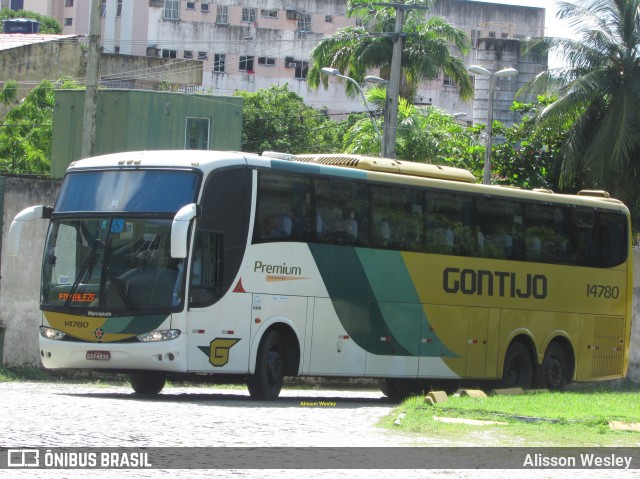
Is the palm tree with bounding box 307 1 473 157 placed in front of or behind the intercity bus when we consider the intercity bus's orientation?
behind

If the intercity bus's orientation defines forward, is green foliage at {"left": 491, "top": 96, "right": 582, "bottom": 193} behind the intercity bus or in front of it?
behind

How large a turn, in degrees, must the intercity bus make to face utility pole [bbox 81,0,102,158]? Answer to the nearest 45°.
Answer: approximately 90° to its right

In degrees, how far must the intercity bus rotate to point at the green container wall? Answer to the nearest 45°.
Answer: approximately 135° to its right

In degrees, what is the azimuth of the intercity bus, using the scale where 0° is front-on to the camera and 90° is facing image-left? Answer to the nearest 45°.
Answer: approximately 45°

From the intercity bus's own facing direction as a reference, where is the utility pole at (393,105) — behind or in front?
behind

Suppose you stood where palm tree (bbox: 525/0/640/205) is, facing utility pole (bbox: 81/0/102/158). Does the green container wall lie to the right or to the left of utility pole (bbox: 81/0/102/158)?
right

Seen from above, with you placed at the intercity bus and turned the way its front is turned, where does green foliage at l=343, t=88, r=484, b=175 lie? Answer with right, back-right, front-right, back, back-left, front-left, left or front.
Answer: back-right

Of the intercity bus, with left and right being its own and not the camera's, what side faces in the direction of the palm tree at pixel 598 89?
back
